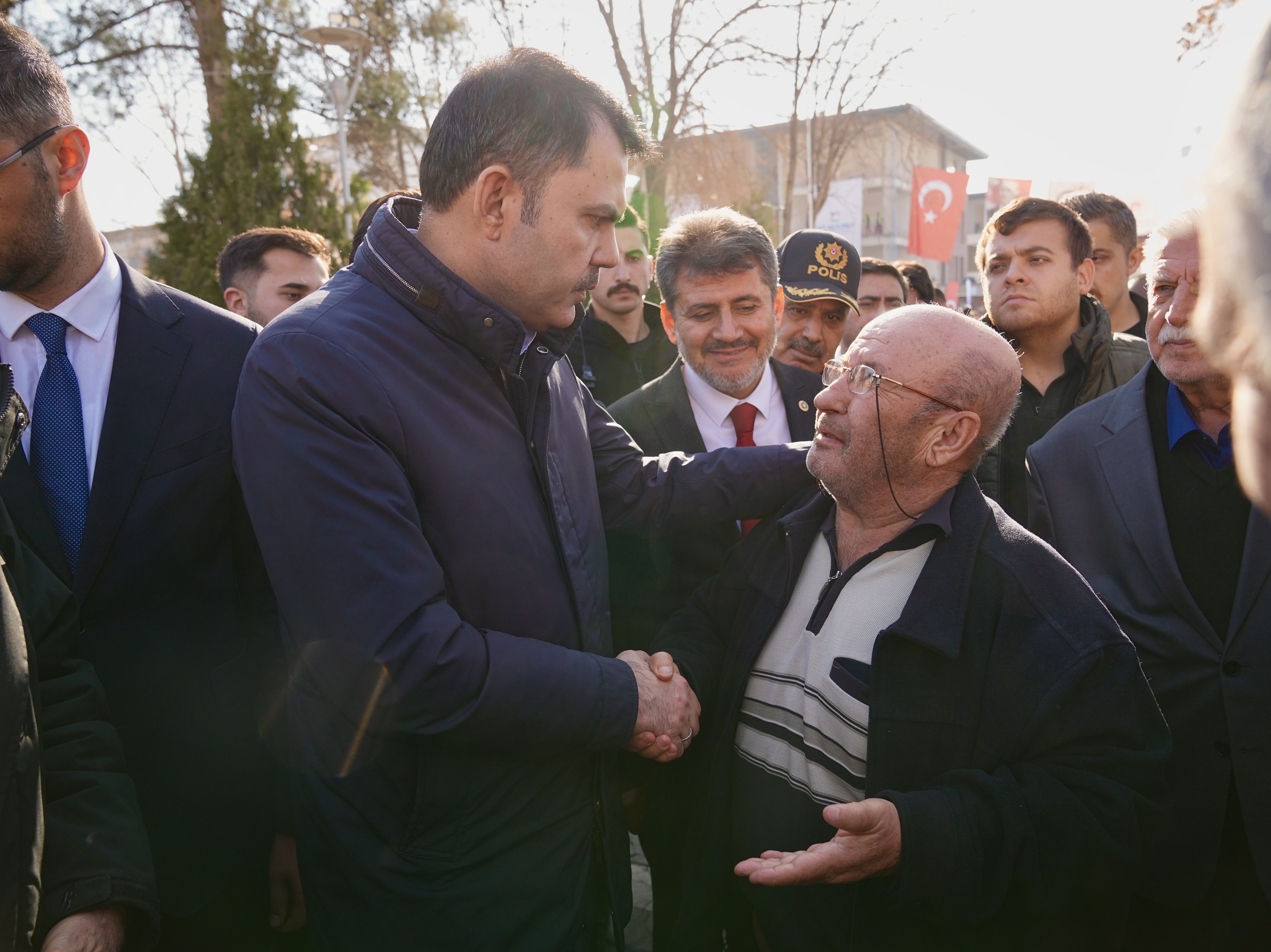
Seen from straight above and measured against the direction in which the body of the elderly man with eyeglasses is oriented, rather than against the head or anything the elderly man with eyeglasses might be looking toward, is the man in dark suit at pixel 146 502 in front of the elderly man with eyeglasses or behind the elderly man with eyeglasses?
in front

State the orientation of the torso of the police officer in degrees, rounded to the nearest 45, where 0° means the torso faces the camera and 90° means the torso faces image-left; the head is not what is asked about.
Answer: approximately 0°

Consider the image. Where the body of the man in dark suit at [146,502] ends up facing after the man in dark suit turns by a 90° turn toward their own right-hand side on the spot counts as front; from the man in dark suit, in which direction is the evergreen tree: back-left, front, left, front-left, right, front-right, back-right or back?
front-right

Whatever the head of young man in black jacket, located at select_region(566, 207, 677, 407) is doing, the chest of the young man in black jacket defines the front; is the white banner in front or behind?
behind

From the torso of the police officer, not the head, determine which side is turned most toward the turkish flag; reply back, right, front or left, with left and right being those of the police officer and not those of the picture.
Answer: back

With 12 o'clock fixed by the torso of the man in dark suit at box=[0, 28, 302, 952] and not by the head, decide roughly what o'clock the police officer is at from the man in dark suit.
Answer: The police officer is roughly at 7 o'clock from the man in dark suit.

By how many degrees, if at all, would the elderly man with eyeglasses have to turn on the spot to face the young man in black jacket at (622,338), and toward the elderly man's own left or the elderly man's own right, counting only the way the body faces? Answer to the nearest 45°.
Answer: approximately 90° to the elderly man's own right

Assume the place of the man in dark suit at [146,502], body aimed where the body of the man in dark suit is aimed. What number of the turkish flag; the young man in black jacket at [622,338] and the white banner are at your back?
3

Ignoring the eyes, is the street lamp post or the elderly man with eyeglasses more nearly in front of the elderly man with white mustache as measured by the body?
the elderly man with eyeglasses

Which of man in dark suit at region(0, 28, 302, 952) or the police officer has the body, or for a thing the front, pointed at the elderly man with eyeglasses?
the police officer
